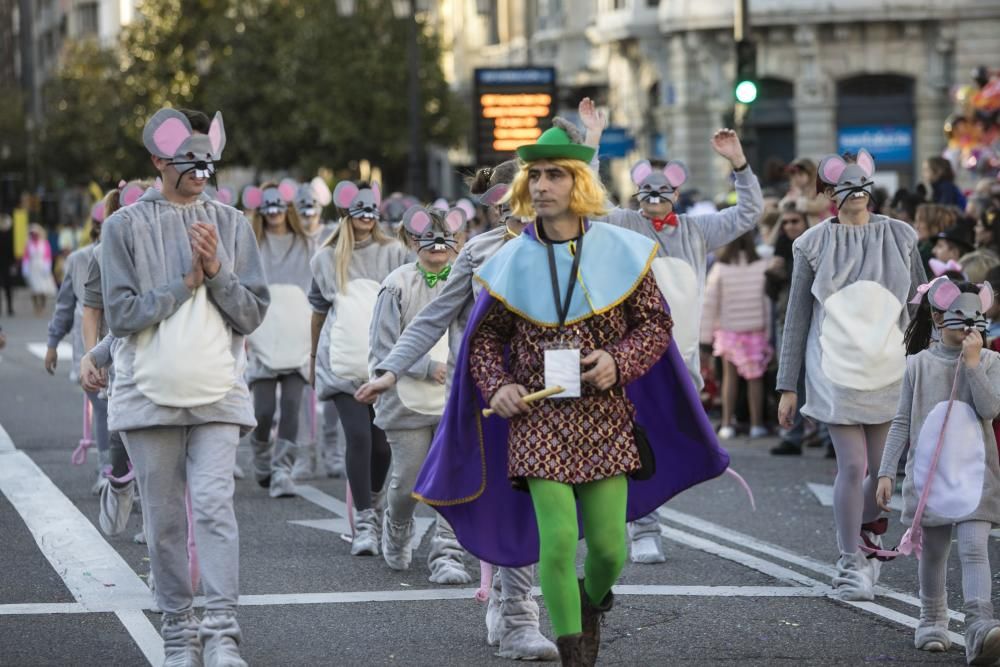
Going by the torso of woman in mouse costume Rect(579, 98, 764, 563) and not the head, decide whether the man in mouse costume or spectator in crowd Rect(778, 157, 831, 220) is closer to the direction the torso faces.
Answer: the man in mouse costume

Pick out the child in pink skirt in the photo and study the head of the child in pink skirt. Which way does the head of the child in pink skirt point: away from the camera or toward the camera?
away from the camera

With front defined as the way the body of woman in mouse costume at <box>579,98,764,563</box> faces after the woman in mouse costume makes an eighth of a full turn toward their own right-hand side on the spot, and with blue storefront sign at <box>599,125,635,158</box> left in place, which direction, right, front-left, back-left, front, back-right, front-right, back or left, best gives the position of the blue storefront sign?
back-right

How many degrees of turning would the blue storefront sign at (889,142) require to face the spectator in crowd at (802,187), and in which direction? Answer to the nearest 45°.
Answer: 0° — it already faces them

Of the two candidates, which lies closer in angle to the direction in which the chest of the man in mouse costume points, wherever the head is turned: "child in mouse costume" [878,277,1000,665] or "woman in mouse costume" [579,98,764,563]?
the child in mouse costume

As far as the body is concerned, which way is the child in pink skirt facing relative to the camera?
away from the camera

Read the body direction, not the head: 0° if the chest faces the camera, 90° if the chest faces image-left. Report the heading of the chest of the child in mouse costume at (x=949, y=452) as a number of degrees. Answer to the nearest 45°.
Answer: approximately 0°
